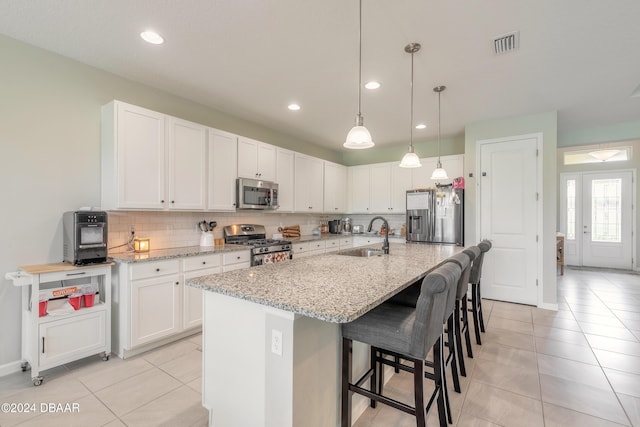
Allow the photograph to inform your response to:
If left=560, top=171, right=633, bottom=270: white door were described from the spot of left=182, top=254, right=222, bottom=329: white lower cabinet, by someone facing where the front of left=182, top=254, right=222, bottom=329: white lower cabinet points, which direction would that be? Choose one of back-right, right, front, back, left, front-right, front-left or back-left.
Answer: front-left

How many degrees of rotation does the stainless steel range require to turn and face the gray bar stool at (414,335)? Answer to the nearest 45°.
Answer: approximately 45° to its right

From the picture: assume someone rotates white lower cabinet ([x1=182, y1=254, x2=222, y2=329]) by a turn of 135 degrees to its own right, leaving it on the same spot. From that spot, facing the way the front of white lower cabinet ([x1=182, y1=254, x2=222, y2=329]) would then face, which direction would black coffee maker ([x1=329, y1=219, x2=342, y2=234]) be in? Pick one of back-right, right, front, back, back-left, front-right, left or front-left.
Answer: back-right

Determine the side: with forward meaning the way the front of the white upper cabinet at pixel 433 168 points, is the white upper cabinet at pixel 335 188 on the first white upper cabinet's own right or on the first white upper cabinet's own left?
on the first white upper cabinet's own right

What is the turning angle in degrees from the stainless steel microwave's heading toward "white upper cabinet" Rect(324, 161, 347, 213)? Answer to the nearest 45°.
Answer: approximately 90° to its left

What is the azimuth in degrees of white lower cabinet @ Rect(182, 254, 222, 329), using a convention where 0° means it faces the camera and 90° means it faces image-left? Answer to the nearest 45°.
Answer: approximately 315°

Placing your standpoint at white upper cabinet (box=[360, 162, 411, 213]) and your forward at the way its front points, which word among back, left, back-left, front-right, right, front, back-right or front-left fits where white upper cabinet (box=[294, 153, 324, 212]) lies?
front-right

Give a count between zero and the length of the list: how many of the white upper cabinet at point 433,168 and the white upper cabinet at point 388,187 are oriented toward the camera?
2

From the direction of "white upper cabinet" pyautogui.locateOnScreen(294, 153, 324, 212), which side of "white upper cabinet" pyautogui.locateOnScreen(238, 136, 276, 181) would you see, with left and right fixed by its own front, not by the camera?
left

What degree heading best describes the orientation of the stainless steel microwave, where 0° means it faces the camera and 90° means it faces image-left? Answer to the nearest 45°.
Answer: approximately 315°

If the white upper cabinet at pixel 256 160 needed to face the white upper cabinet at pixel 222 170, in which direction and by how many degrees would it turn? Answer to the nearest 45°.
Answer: approximately 90° to its right

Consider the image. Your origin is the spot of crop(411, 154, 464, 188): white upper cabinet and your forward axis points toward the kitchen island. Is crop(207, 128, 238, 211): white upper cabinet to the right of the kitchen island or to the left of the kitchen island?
right

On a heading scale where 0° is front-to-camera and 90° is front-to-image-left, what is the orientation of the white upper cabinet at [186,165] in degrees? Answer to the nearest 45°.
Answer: approximately 315°

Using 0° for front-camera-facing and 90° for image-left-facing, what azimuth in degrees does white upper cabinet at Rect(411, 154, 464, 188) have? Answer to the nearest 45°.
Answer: approximately 0°

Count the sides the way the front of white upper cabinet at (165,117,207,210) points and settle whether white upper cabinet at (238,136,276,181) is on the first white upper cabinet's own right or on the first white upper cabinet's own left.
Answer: on the first white upper cabinet's own left

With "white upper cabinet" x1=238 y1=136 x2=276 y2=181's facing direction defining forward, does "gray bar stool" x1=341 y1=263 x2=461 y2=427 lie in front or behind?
in front
